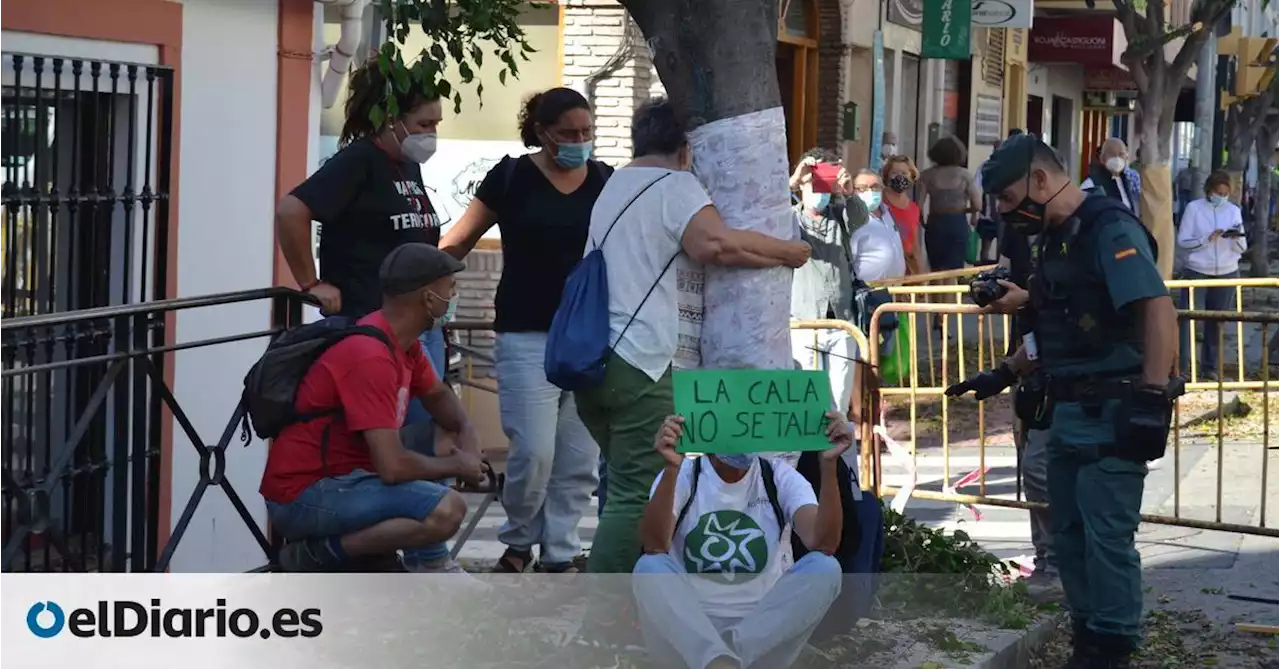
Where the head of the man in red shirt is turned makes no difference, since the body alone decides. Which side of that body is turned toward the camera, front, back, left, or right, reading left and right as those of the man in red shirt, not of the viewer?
right

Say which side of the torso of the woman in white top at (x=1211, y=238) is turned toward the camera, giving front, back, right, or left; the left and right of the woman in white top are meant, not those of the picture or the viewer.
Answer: front

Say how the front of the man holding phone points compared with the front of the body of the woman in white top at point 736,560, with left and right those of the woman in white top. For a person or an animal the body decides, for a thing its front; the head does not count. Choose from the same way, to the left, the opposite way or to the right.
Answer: the same way

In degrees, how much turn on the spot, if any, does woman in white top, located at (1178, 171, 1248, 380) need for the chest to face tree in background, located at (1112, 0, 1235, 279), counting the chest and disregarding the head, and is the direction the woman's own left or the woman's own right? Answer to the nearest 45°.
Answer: approximately 180°

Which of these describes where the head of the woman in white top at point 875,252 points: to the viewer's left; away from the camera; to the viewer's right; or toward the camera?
toward the camera

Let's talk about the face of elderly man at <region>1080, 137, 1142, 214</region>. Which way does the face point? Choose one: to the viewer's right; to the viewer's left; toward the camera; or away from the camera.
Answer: toward the camera

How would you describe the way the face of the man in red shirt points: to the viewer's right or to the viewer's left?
to the viewer's right

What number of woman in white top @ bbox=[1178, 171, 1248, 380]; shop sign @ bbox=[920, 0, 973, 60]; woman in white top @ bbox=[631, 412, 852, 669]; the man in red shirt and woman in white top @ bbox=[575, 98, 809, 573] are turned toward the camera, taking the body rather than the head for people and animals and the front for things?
3

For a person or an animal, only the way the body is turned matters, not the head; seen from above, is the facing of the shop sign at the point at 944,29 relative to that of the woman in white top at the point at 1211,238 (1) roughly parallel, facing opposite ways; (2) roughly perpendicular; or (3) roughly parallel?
roughly parallel

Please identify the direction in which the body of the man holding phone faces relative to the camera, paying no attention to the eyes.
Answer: toward the camera

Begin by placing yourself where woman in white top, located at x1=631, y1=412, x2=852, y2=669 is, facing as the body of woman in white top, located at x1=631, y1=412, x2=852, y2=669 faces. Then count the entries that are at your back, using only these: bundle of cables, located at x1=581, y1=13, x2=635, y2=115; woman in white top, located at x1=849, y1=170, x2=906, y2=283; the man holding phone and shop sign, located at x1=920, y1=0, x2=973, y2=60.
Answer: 4

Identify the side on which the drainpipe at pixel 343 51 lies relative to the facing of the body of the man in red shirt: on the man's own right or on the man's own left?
on the man's own left

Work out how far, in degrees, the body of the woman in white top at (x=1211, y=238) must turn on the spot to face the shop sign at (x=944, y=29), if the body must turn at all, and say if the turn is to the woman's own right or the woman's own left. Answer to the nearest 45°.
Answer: approximately 135° to the woman's own right
